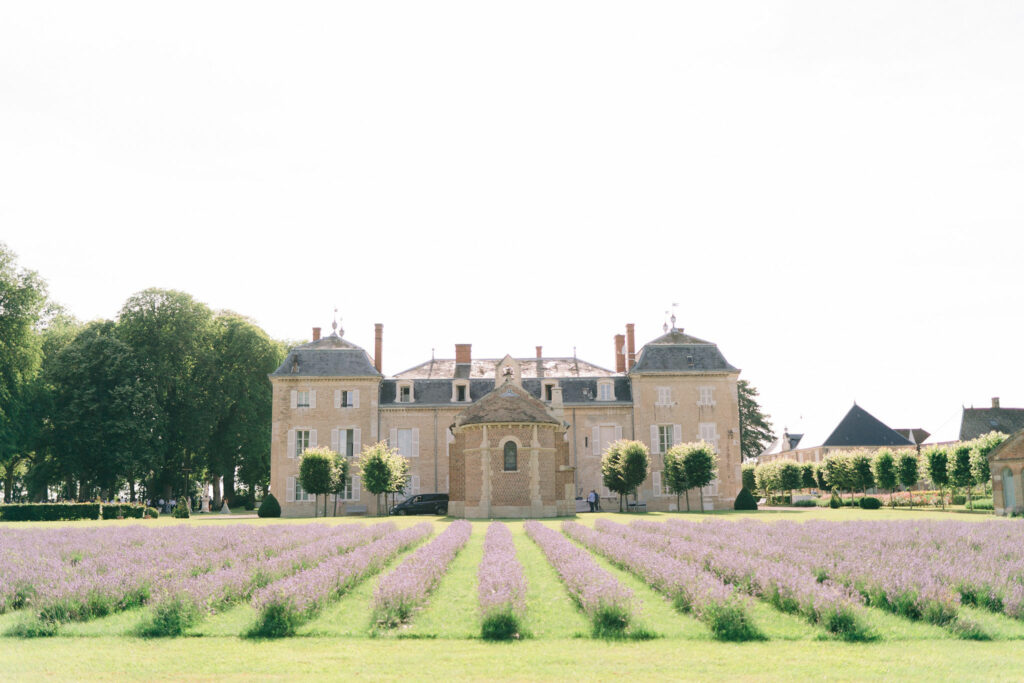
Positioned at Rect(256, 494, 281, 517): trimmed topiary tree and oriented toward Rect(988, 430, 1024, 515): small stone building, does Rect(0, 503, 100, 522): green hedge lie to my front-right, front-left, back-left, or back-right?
back-right

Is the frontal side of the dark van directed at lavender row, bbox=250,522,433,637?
no

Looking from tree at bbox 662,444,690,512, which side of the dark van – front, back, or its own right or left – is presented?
back

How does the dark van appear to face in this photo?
to the viewer's left

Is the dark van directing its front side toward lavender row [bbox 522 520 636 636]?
no

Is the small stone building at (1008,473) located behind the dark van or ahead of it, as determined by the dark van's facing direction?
behind

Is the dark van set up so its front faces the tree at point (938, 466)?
no

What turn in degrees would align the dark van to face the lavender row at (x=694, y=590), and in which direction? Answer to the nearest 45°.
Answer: approximately 90° to its left

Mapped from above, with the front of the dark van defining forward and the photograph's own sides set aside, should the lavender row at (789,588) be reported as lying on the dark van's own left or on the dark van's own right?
on the dark van's own left

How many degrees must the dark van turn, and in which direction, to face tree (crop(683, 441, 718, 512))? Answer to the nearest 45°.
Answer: approximately 180°

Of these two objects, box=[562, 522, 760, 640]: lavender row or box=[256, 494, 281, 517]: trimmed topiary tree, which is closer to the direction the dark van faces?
the trimmed topiary tree

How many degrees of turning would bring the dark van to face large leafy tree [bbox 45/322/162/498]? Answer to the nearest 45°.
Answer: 0° — it already faces it

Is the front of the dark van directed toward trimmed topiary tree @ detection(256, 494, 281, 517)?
yes

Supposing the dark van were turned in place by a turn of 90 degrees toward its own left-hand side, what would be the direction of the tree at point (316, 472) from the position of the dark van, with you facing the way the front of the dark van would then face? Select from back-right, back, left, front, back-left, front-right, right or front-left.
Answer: right
